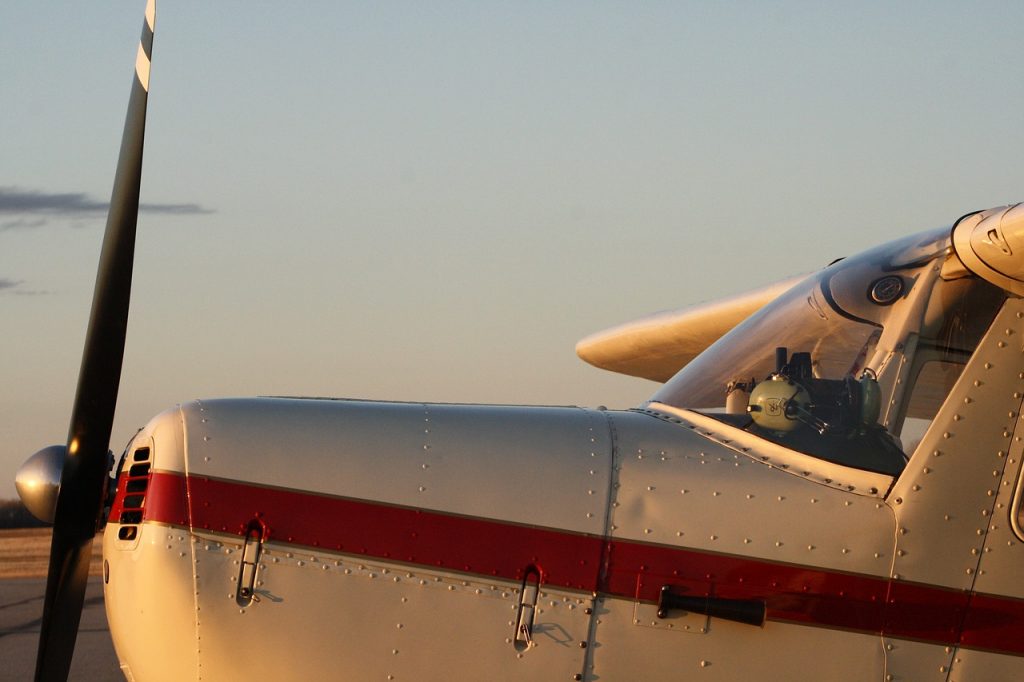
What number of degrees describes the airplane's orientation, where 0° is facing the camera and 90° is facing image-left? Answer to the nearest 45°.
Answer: approximately 90°
